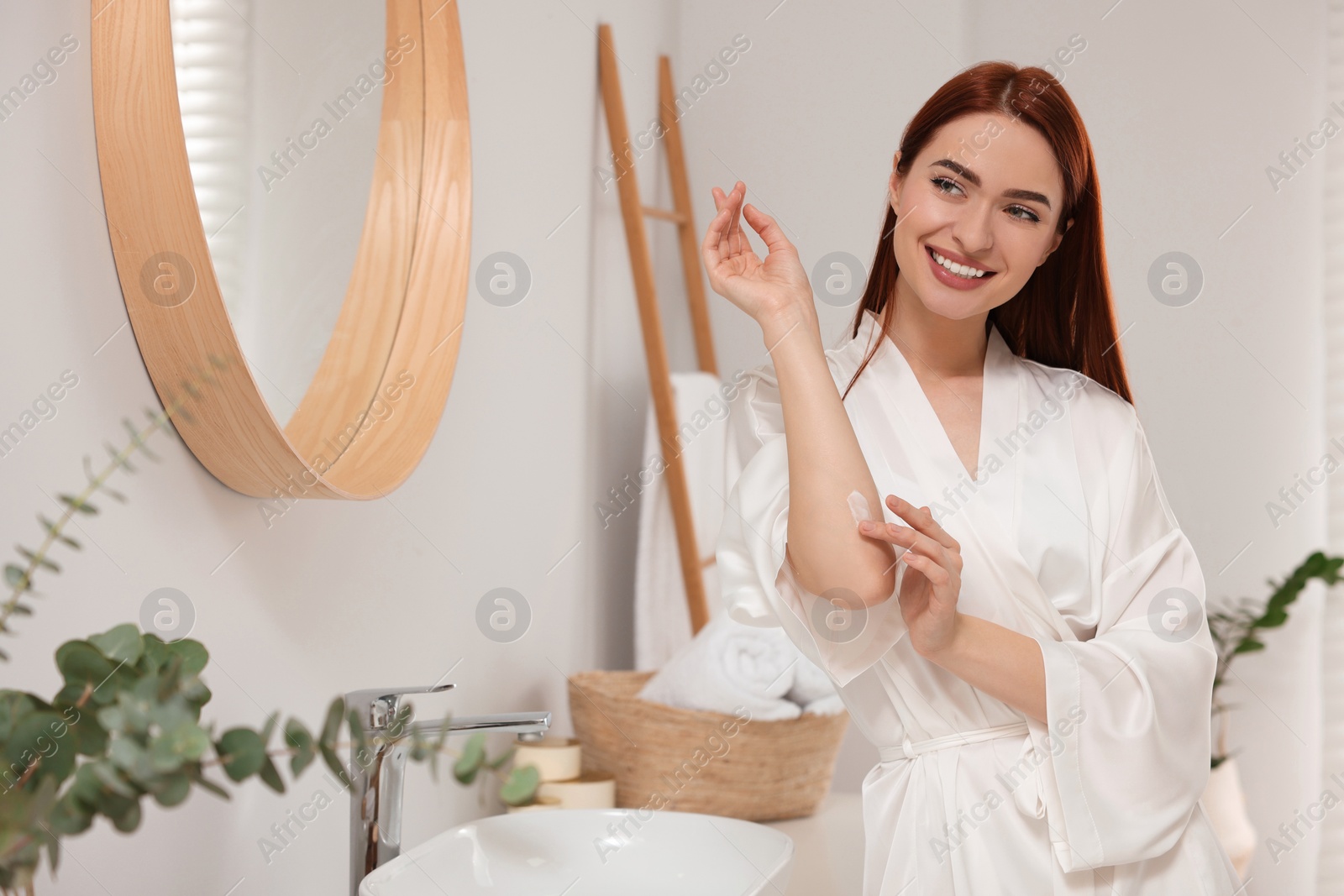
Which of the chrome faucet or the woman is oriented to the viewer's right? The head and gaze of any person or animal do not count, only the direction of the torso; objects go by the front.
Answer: the chrome faucet

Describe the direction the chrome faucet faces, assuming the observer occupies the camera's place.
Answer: facing to the right of the viewer

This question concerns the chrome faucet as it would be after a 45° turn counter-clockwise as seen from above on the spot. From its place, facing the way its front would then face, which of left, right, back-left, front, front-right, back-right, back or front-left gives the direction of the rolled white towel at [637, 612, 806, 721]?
front

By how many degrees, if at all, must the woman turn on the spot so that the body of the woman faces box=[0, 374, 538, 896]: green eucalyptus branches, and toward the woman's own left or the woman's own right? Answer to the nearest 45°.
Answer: approximately 45° to the woman's own right
